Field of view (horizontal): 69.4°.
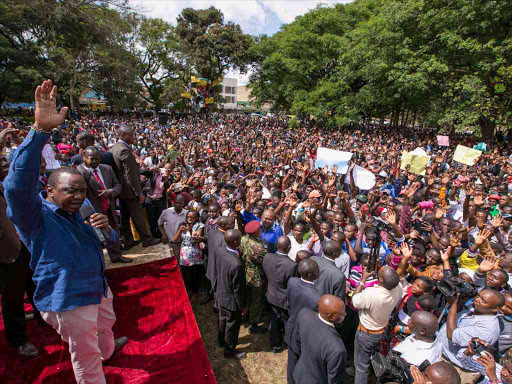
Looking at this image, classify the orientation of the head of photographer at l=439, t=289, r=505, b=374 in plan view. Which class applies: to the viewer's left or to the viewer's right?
to the viewer's left

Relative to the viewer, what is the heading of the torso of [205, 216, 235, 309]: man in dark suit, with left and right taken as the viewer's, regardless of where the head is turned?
facing away from the viewer and to the right of the viewer

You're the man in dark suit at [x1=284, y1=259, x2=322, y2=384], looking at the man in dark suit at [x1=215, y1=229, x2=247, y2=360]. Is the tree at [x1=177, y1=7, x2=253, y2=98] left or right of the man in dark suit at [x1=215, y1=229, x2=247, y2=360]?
right

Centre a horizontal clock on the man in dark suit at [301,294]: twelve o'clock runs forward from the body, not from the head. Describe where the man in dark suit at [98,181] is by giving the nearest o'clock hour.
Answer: the man in dark suit at [98,181] is roughly at 8 o'clock from the man in dark suit at [301,294].

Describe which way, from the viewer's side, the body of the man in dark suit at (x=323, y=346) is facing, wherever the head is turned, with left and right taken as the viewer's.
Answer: facing away from the viewer and to the right of the viewer

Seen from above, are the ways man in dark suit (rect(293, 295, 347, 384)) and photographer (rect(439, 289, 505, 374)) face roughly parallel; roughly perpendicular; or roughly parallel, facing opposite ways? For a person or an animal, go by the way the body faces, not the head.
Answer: roughly parallel, facing opposite ways

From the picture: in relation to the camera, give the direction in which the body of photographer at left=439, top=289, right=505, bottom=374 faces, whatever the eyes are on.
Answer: to the viewer's left

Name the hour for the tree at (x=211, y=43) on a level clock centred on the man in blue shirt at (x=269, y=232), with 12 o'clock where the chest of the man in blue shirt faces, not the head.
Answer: The tree is roughly at 4 o'clock from the man in blue shirt.

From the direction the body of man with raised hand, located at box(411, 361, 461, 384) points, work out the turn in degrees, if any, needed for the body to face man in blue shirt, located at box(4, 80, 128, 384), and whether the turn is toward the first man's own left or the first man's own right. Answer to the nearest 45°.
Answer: approximately 45° to the first man's own left
